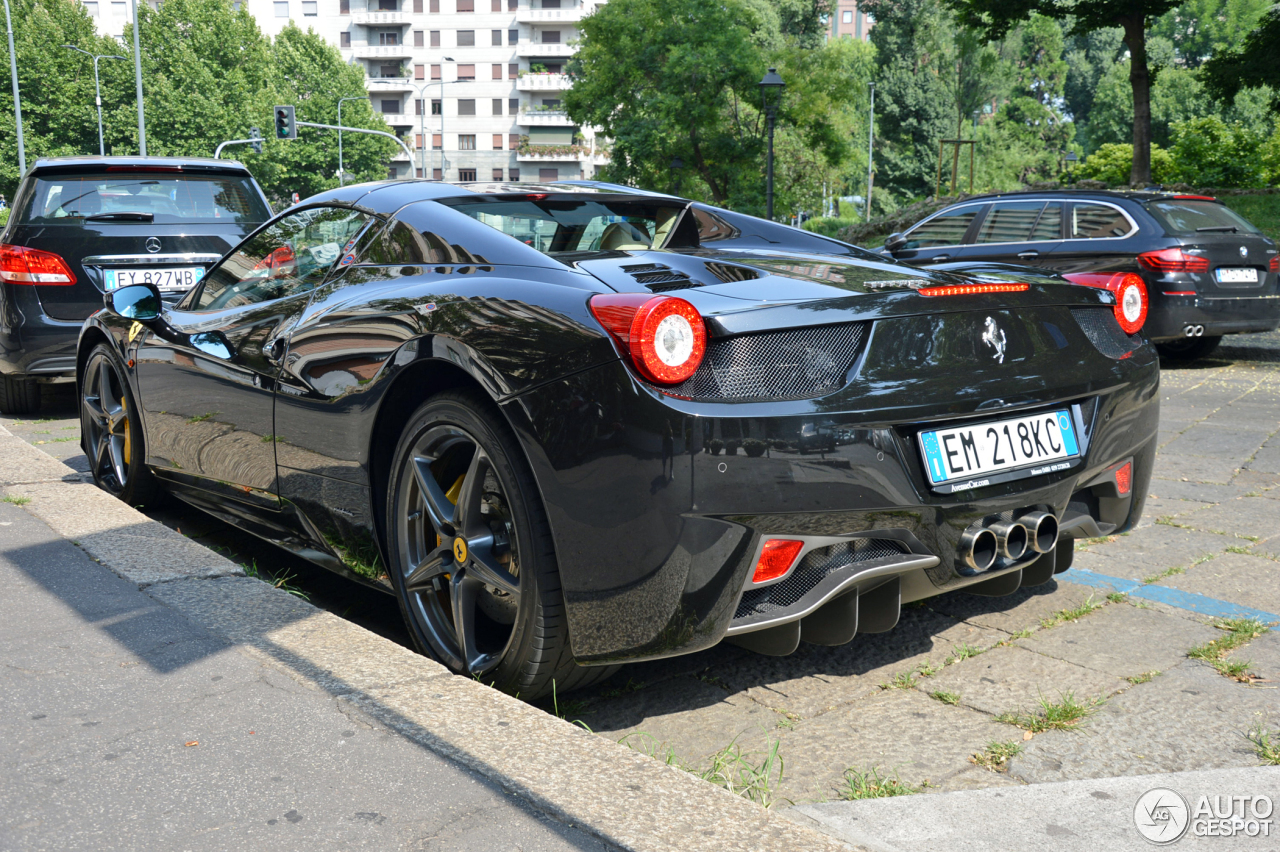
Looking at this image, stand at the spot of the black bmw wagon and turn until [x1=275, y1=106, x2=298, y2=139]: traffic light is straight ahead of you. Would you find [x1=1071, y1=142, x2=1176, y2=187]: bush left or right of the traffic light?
right

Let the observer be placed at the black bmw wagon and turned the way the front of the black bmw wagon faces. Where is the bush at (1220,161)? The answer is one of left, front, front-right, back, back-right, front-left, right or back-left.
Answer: front-right

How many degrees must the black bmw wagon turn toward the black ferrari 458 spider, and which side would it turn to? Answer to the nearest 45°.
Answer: approximately 135° to its left

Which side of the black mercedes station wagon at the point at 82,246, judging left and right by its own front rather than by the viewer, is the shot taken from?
back

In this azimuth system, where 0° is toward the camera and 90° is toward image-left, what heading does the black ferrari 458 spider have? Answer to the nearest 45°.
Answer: approximately 135°

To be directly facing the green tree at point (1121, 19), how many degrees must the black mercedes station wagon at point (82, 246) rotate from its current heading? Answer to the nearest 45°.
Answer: approximately 45° to its right

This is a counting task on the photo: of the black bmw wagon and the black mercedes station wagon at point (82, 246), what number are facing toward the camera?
0

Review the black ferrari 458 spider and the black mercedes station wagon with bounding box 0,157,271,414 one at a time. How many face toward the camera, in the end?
0

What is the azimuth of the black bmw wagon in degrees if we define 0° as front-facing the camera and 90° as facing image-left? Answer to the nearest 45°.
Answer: approximately 135°

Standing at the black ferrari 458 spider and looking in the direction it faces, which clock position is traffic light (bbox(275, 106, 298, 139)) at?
The traffic light is roughly at 1 o'clock from the black ferrari 458 spider.

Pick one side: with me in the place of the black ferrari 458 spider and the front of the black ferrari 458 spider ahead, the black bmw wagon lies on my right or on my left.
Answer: on my right

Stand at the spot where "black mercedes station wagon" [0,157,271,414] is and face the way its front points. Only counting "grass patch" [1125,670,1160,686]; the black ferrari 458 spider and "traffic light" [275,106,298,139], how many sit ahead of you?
1
